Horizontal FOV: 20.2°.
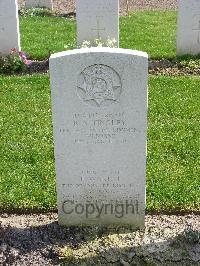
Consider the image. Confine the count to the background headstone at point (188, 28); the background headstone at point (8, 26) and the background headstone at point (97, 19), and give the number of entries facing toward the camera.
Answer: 3

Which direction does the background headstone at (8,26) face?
toward the camera

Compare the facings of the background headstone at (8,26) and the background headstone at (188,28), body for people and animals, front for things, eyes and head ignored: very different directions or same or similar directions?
same or similar directions

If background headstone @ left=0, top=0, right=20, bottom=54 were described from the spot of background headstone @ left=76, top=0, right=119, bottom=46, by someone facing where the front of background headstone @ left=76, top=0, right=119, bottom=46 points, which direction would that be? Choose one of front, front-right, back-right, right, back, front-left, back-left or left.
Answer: right

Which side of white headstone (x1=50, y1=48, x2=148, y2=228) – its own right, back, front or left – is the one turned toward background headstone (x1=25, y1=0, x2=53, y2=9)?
back

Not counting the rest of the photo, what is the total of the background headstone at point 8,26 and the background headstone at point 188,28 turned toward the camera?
2

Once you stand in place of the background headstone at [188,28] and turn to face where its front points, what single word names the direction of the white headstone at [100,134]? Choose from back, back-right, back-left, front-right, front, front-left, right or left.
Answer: front

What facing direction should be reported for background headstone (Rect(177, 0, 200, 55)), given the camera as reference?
facing the viewer

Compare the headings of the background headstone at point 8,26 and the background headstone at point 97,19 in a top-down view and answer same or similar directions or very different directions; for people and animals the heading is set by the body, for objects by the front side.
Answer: same or similar directions

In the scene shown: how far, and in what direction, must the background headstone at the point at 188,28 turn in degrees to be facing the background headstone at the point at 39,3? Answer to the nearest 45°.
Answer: approximately 135° to its right

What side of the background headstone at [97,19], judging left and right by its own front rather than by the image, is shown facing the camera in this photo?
front

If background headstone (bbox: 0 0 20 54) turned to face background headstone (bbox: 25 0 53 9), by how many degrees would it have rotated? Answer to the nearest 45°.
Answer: approximately 180°

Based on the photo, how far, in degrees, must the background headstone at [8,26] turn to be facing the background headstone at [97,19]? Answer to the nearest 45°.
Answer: approximately 90° to its left

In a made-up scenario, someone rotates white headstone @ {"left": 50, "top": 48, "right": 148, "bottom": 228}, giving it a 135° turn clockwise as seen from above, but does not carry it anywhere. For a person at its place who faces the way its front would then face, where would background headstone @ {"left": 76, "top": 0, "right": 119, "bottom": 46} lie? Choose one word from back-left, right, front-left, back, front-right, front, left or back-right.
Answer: front-right

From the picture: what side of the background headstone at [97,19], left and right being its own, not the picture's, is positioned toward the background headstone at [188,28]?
left
